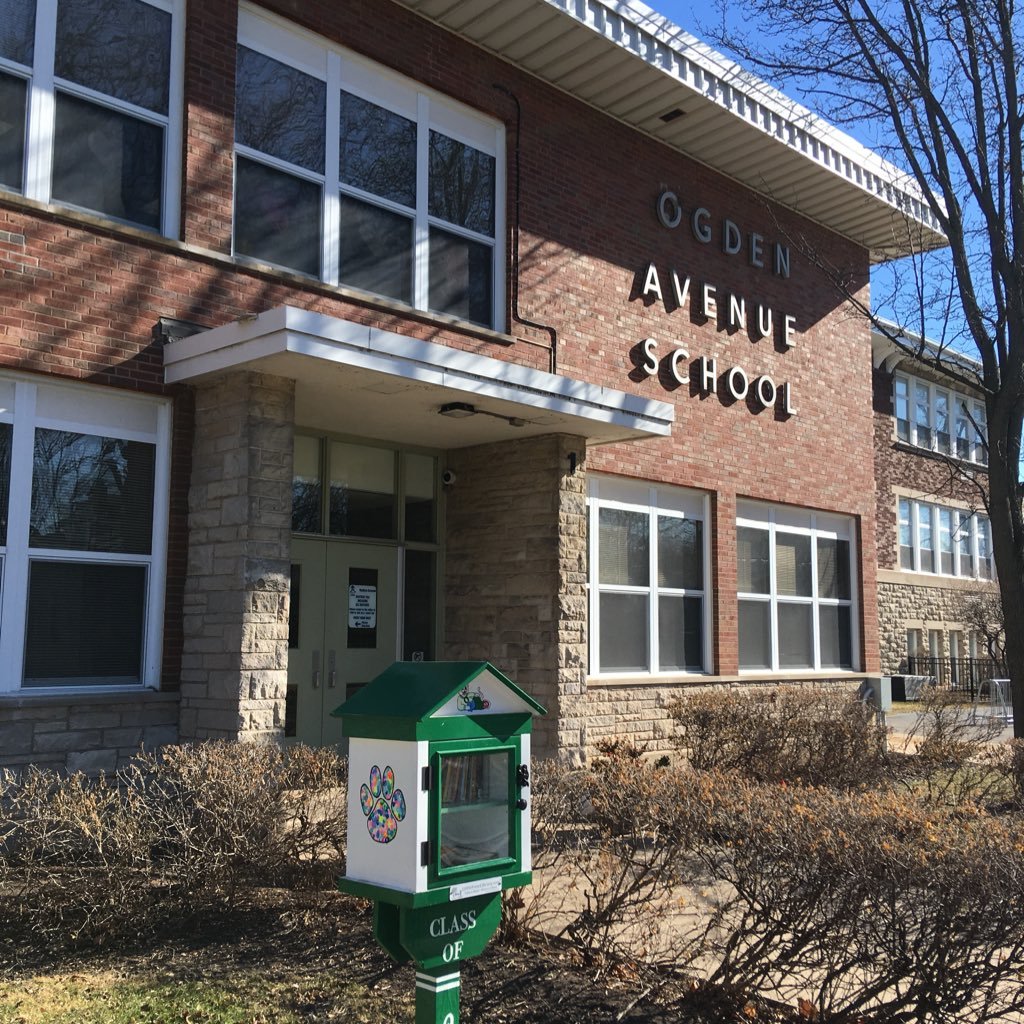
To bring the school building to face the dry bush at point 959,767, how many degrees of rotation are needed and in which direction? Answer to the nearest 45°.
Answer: approximately 45° to its left

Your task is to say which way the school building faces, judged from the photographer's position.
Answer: facing the viewer and to the right of the viewer

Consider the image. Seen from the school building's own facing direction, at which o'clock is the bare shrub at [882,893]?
The bare shrub is roughly at 1 o'clock from the school building.

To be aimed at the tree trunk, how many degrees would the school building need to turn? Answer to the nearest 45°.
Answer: approximately 45° to its left

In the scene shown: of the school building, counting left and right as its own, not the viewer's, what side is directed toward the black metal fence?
left

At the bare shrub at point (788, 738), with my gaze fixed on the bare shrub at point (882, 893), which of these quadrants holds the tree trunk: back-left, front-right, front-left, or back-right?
back-left

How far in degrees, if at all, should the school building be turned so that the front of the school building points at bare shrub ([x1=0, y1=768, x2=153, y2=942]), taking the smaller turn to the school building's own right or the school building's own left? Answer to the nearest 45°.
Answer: approximately 45° to the school building's own right
